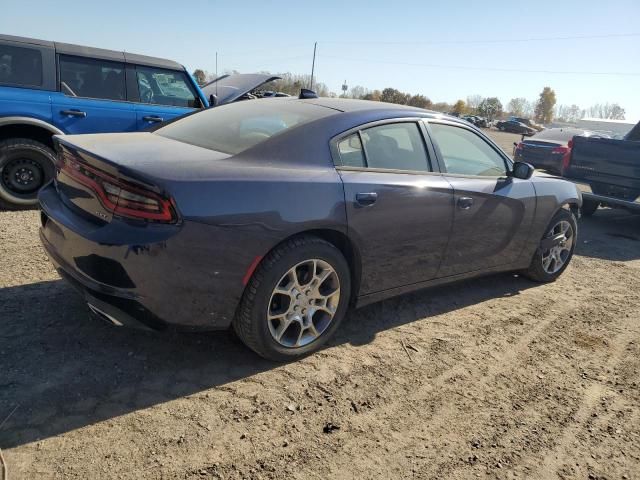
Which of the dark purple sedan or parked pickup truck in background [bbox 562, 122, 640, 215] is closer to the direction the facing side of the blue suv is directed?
the parked pickup truck in background

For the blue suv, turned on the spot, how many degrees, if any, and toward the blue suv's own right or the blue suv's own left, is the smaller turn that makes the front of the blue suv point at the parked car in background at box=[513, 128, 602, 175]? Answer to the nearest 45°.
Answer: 0° — it already faces it

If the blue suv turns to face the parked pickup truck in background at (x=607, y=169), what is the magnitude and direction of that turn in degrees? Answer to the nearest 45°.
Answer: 0° — it already faces it

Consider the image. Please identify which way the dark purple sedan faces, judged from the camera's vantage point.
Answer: facing away from the viewer and to the right of the viewer

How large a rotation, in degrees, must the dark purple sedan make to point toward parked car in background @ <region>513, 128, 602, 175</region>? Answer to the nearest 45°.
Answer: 0° — it already faces it

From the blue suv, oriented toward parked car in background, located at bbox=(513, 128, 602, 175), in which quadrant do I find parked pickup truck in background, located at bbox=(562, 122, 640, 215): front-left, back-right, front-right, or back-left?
front-right

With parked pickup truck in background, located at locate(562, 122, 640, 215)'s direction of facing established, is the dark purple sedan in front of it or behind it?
behind

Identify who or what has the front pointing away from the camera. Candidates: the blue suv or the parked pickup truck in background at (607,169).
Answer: the parked pickup truck in background

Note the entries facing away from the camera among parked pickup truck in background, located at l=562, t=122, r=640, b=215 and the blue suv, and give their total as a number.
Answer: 1

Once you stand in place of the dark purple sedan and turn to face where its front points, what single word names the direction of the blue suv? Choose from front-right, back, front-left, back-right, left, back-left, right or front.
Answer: left

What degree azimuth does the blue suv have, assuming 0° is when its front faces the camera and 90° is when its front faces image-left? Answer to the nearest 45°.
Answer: approximately 270°

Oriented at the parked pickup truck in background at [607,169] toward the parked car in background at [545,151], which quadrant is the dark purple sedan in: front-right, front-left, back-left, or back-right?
back-left

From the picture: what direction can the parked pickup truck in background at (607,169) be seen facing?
away from the camera
